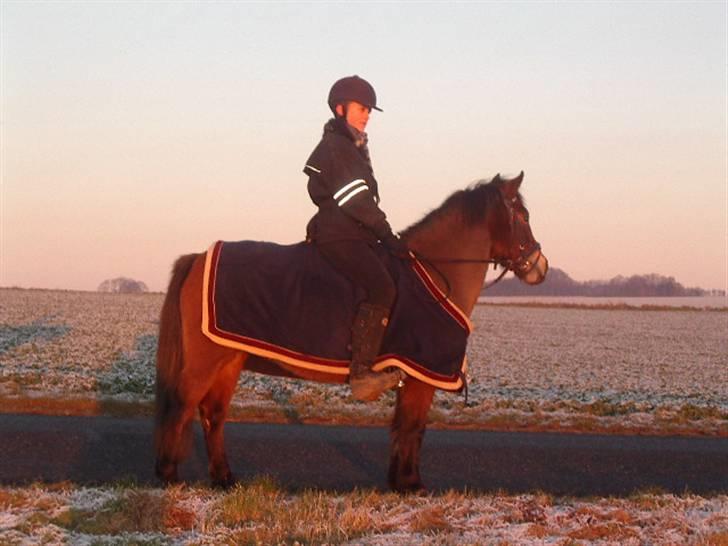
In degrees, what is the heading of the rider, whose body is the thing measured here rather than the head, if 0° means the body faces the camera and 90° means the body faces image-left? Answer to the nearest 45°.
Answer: approximately 270°

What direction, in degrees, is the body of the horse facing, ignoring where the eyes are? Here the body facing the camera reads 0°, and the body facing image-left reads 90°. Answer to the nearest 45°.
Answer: approximately 270°

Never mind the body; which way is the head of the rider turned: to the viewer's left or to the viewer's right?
to the viewer's right
